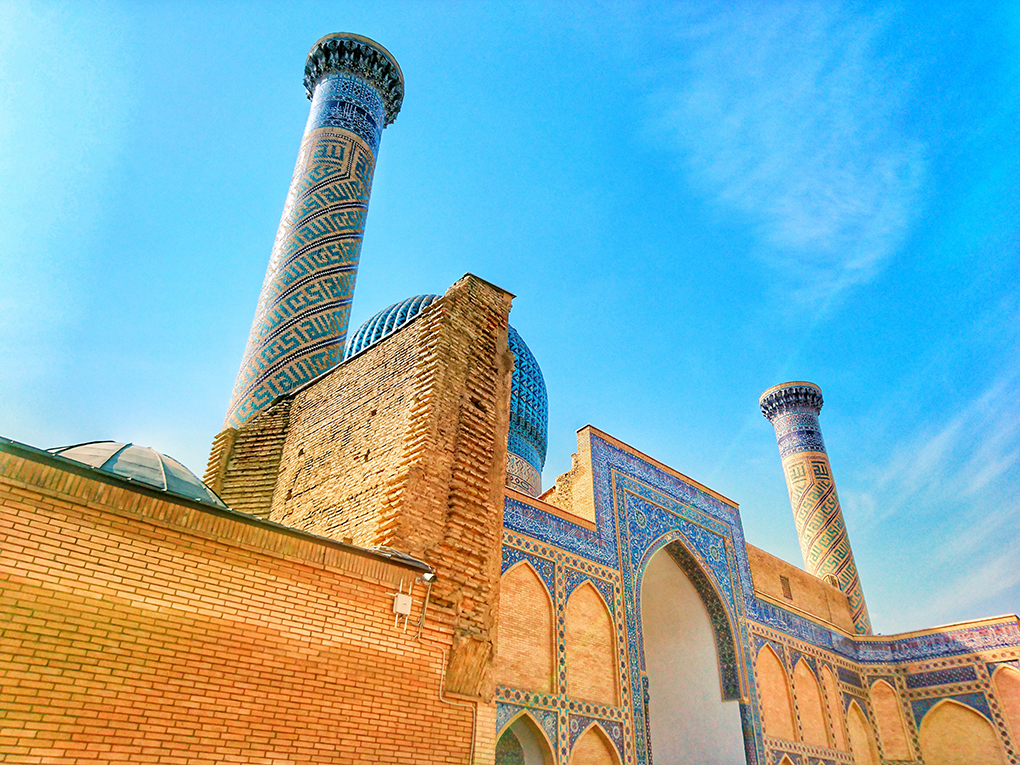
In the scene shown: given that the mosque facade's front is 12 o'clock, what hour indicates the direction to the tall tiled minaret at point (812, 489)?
The tall tiled minaret is roughly at 9 o'clock from the mosque facade.

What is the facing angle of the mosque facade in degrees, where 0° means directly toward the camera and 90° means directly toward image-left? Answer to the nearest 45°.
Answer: approximately 315°
